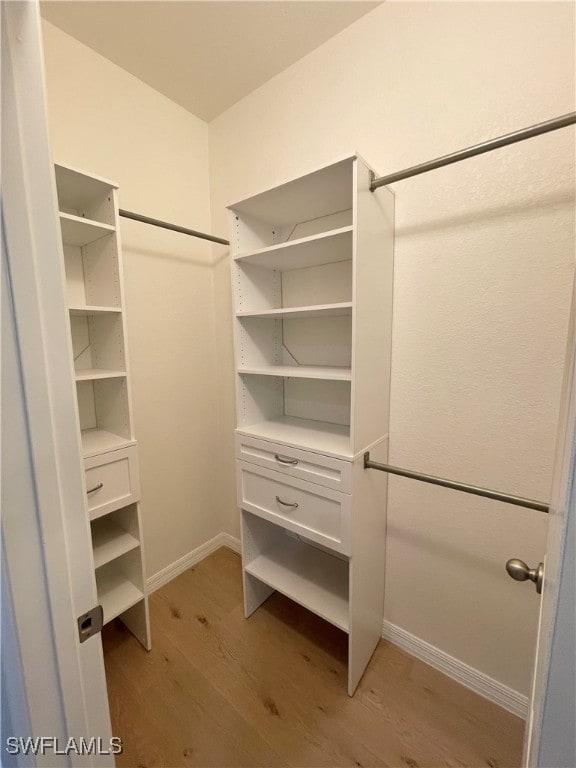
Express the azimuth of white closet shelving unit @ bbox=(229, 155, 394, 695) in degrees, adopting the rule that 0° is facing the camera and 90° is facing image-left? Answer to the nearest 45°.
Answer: approximately 45°
